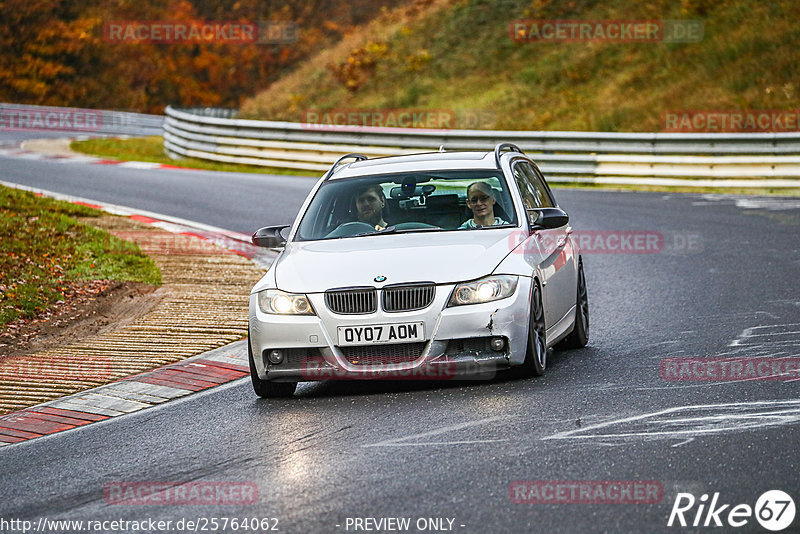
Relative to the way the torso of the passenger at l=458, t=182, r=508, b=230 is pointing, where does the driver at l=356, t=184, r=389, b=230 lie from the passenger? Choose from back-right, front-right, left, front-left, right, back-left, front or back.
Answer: right

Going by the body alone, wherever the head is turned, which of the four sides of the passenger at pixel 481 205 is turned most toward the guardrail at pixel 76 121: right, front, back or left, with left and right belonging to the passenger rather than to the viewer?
back

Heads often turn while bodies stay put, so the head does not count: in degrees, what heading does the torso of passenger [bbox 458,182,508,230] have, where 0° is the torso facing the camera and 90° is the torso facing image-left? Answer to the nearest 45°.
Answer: approximately 0°
